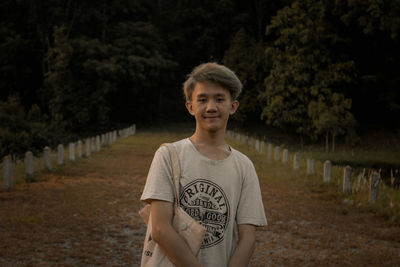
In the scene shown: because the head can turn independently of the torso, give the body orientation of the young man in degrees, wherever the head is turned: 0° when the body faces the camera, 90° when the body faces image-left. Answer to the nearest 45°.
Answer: approximately 0°

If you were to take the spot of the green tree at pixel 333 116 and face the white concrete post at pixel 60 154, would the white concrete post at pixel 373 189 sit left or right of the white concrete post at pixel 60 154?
left

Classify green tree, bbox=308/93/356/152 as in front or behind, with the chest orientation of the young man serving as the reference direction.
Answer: behind

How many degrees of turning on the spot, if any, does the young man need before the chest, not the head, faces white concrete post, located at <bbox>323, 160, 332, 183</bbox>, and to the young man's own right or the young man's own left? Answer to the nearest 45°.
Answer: approximately 180°

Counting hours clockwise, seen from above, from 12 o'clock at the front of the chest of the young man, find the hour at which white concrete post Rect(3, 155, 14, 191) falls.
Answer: The white concrete post is roughly at 5 o'clock from the young man.

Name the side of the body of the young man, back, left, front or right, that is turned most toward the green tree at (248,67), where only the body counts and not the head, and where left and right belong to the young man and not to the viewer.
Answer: back

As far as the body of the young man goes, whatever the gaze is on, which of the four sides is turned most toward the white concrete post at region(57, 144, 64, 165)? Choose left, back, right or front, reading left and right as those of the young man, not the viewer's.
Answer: back
